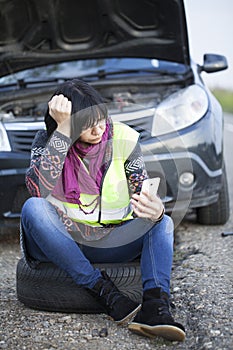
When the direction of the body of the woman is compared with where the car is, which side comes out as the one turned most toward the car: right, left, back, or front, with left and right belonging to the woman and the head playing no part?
back

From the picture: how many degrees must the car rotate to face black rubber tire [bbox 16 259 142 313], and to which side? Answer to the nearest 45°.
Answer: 0° — it already faces it

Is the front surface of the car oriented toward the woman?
yes

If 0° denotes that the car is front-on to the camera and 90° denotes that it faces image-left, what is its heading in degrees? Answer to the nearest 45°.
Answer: approximately 0°

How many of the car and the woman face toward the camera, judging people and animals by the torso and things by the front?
2
